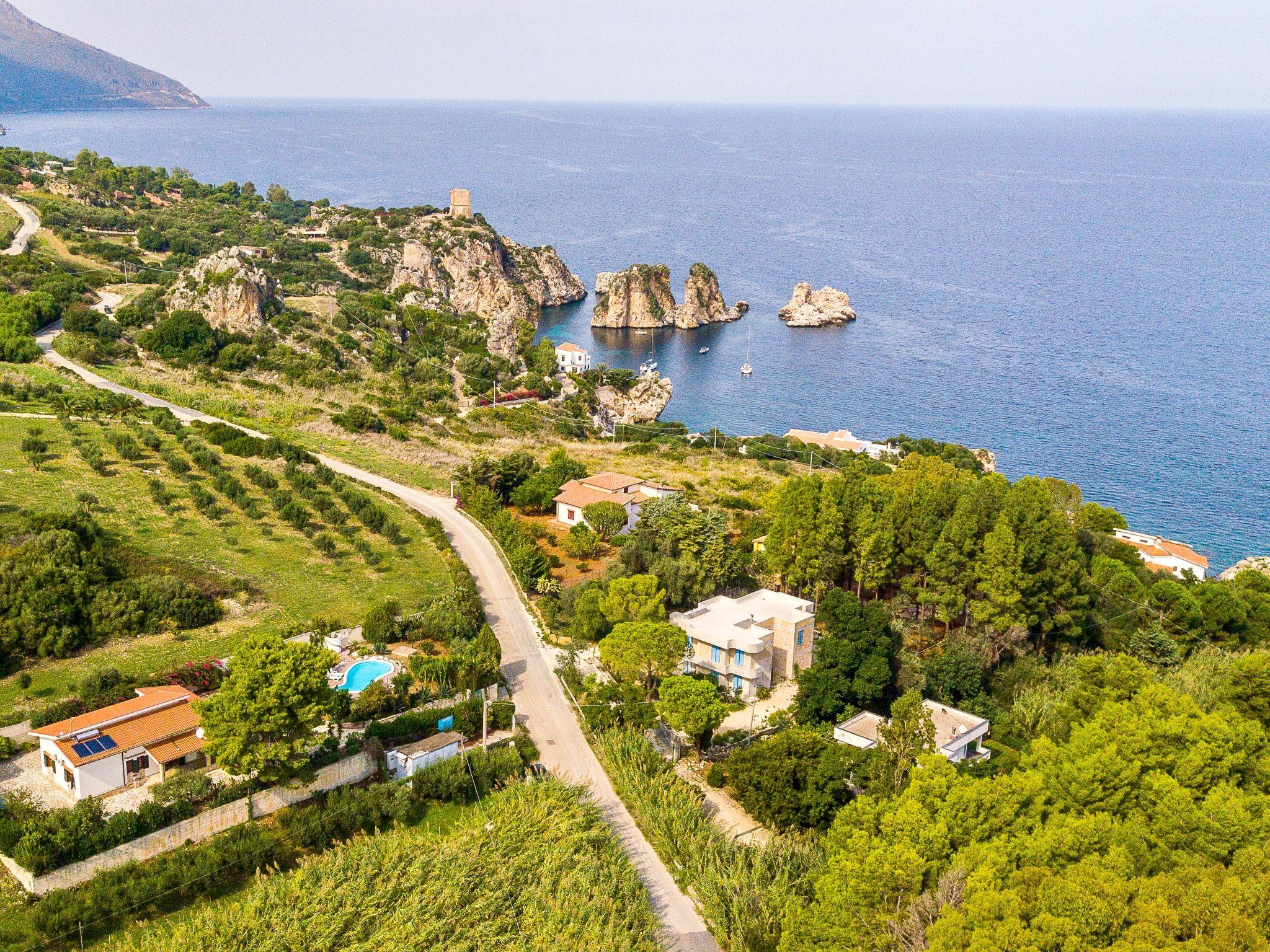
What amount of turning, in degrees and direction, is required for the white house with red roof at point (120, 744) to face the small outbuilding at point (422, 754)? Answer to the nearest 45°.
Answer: approximately 45° to its left

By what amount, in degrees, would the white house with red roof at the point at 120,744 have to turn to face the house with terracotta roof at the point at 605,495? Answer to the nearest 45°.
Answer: approximately 90° to its left

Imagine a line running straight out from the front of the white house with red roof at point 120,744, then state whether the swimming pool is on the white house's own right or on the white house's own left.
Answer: on the white house's own left

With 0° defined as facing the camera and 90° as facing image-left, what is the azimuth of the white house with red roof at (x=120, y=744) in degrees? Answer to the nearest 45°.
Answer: approximately 315°

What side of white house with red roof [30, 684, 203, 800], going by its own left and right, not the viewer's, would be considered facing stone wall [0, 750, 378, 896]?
front
